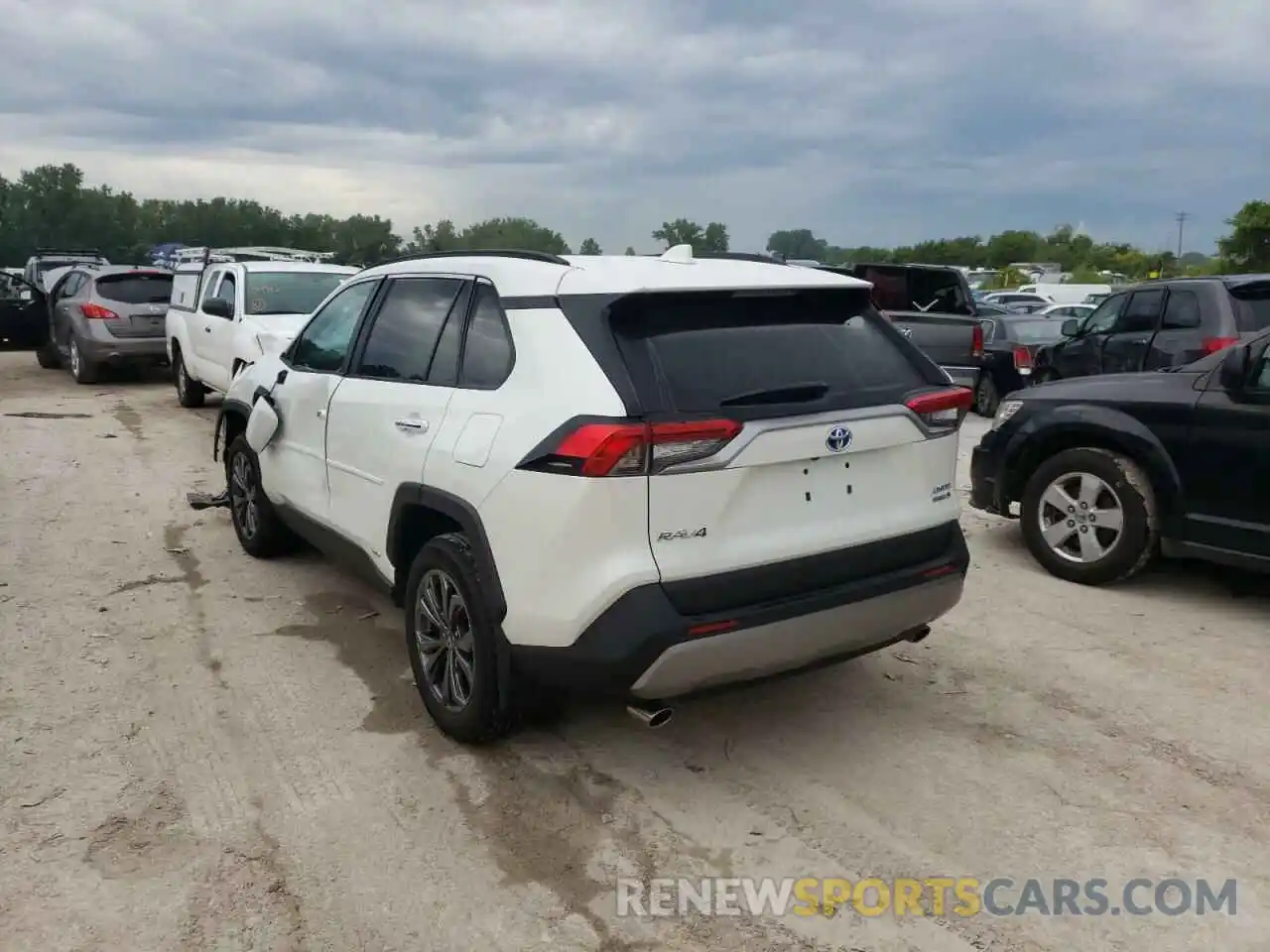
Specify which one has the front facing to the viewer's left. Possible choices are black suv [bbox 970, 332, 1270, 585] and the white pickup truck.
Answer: the black suv

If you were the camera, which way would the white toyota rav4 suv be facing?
facing away from the viewer and to the left of the viewer

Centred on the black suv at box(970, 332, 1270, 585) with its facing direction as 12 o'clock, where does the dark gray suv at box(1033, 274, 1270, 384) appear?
the dark gray suv at box(1033, 274, 1270, 384) is roughly at 3 o'clock from the black suv at box(970, 332, 1270, 585).

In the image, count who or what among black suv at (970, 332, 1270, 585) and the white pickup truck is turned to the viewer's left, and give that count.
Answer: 1

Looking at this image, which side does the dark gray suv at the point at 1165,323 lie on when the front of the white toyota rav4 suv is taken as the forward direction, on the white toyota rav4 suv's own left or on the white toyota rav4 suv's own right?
on the white toyota rav4 suv's own right

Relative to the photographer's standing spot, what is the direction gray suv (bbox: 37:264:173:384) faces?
facing away from the viewer and to the left of the viewer

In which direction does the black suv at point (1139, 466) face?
to the viewer's left

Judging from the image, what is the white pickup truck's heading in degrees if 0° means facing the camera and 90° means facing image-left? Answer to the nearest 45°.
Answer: approximately 315°
